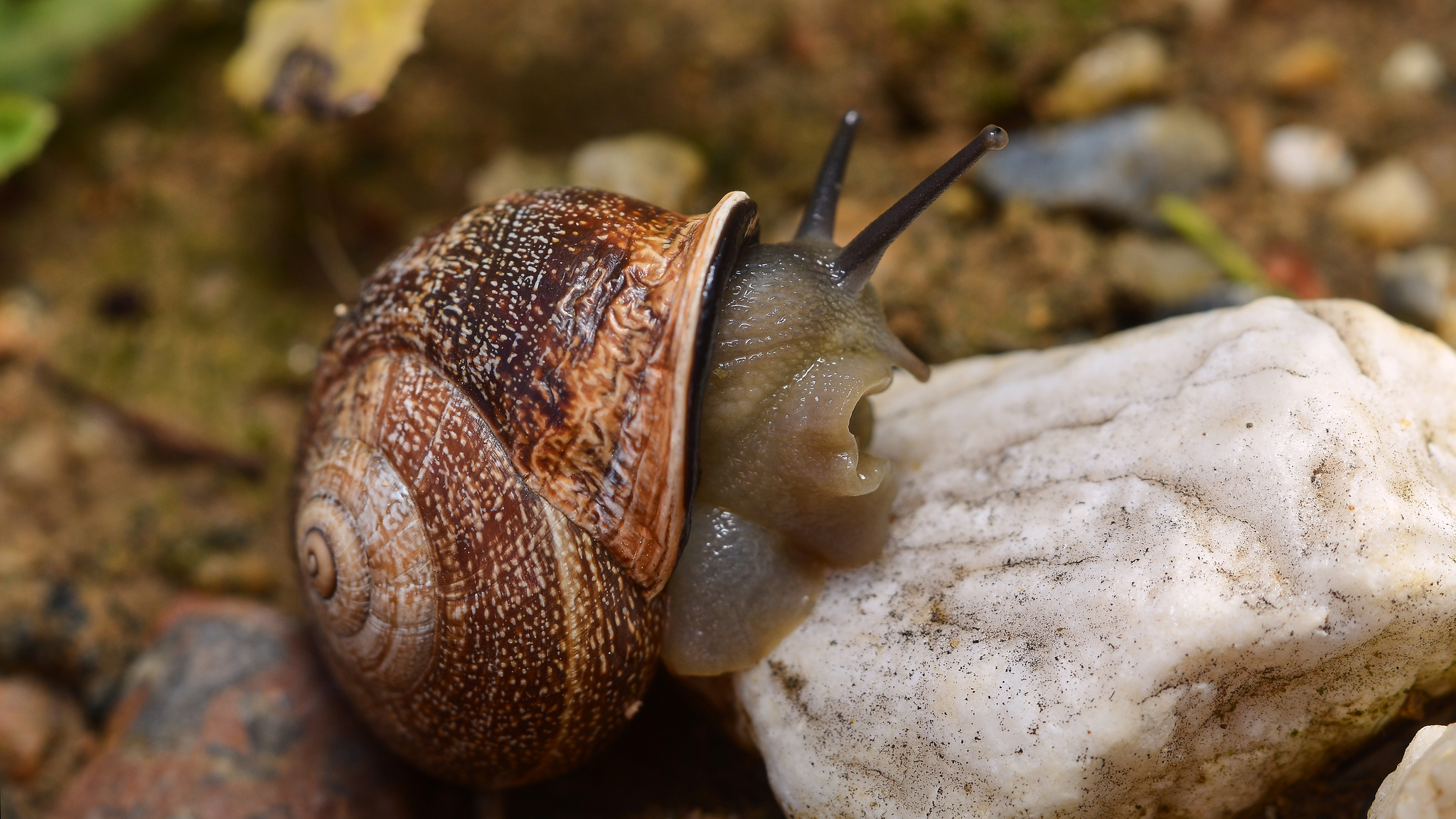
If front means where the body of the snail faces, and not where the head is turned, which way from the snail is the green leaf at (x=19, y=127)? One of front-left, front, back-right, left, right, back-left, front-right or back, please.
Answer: back-left

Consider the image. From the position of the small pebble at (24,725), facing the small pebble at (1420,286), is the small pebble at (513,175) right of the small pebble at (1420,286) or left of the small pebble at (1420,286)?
left

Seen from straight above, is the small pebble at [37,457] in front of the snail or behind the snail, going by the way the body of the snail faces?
behind

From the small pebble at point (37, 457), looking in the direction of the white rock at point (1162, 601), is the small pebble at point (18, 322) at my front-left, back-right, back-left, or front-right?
back-left

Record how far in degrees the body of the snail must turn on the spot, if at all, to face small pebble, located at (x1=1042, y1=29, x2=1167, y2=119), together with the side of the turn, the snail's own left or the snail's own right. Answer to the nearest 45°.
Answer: approximately 45° to the snail's own left

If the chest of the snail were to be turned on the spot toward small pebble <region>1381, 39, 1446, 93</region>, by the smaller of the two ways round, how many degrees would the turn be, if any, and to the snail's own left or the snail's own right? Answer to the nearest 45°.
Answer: approximately 45° to the snail's own left

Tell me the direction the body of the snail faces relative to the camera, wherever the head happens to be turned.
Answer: to the viewer's right

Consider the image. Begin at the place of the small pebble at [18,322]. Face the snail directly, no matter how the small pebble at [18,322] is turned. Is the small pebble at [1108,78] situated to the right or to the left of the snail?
left

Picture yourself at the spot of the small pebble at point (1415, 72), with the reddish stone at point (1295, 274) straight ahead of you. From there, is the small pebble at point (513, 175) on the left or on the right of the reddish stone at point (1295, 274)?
right

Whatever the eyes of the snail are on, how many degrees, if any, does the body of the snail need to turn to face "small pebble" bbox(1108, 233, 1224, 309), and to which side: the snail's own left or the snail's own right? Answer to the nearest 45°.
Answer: approximately 45° to the snail's own left
